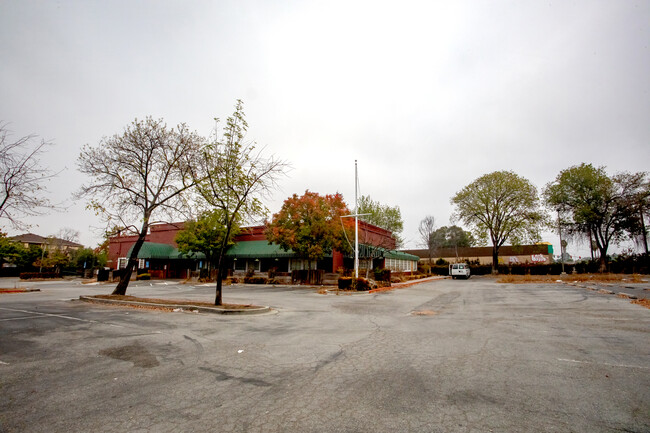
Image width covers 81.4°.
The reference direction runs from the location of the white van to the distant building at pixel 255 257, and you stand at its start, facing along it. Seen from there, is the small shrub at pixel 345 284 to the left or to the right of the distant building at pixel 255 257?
left

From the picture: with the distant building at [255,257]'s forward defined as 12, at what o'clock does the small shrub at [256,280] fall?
The small shrub is roughly at 12 o'clock from the distant building.

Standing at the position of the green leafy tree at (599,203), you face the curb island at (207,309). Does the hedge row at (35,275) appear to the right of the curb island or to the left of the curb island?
right

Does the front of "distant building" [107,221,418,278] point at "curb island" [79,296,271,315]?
yes

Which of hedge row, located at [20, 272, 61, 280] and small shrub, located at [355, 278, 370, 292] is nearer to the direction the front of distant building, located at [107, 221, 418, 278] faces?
the small shrub

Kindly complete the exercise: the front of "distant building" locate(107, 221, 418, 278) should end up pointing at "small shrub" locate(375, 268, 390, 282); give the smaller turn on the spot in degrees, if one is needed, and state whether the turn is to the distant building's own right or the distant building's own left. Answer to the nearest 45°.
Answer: approximately 45° to the distant building's own left

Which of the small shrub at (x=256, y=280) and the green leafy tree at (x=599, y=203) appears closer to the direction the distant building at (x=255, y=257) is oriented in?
the small shrub

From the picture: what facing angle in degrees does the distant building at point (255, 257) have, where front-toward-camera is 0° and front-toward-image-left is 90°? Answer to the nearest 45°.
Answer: approximately 0°

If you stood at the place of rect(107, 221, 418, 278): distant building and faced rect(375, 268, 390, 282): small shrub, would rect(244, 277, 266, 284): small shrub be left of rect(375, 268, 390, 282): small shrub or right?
right
